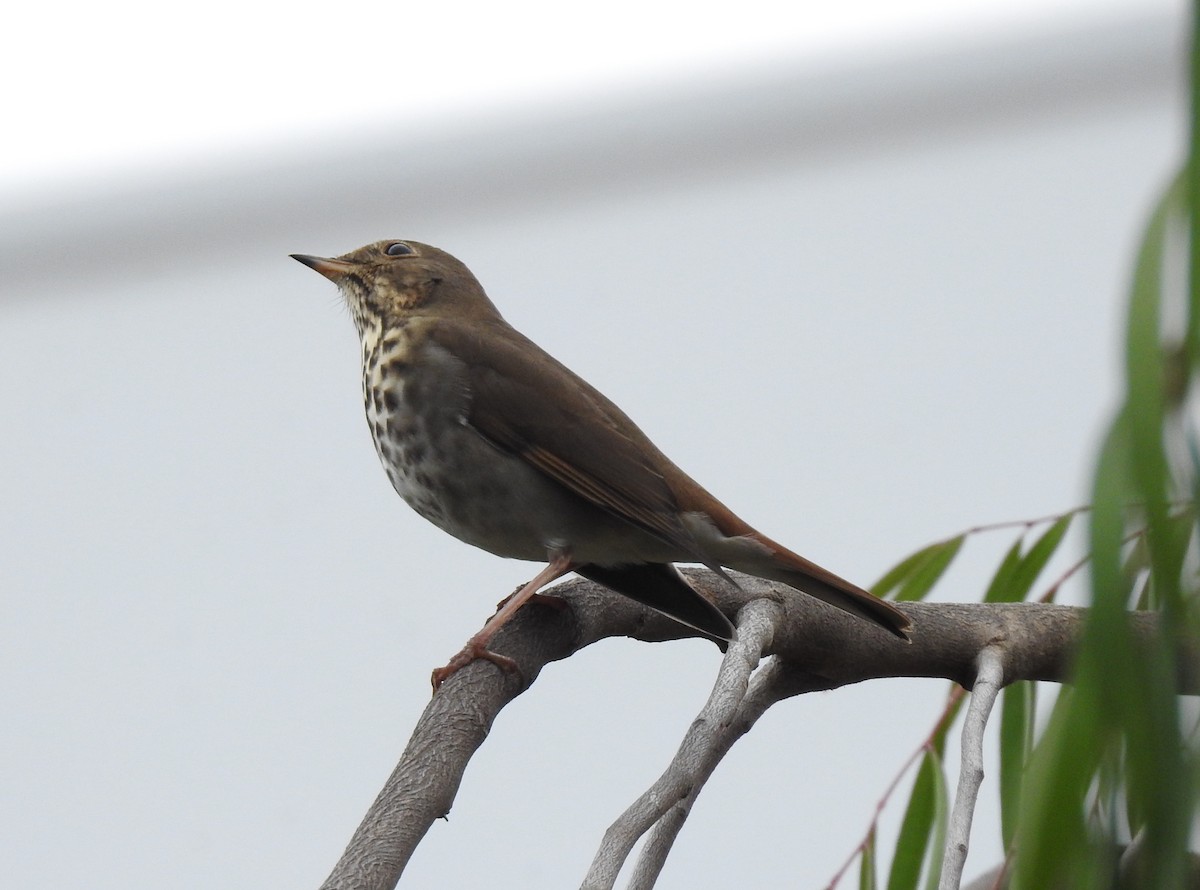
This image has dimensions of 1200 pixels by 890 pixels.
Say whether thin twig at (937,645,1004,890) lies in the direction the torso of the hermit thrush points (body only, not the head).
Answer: no

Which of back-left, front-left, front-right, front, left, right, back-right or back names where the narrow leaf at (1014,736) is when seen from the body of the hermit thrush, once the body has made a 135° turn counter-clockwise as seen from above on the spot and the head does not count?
front-left

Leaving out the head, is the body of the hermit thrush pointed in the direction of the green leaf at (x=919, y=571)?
no

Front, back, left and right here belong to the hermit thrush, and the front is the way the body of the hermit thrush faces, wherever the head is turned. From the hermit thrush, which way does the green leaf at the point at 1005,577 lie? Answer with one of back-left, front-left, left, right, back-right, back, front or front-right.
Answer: back

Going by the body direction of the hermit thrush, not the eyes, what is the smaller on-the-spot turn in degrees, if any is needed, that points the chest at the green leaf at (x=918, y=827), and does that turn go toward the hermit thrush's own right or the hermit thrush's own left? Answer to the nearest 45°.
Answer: approximately 180°

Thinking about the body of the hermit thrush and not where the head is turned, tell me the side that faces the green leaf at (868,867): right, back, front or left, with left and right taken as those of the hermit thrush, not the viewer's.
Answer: back

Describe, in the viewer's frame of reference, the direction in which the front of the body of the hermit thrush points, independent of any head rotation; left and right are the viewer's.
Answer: facing to the left of the viewer

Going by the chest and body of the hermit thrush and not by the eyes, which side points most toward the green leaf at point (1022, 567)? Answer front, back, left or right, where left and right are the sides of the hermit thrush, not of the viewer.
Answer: back
